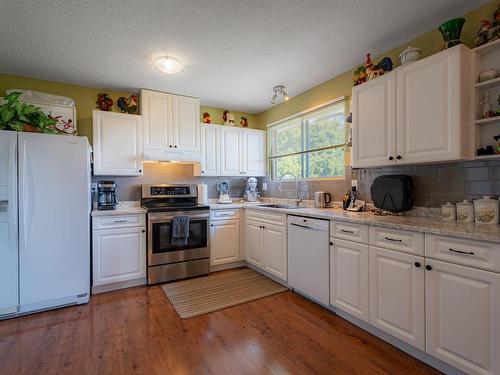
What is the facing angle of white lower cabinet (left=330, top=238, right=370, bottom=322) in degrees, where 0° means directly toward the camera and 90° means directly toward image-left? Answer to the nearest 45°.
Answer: approximately 45°

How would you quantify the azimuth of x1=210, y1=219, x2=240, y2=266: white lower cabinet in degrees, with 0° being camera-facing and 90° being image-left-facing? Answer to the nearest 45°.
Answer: approximately 315°

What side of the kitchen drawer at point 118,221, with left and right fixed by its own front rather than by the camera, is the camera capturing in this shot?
front

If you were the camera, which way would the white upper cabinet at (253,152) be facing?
facing the viewer

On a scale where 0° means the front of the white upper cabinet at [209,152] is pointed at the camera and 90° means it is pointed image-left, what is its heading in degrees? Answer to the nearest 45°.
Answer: approximately 0°

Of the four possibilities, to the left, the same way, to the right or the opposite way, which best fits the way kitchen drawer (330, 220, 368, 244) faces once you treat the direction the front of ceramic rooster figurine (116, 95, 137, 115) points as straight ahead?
the opposite way

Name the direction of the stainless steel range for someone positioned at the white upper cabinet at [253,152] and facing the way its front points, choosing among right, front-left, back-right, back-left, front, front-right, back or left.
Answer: front-right

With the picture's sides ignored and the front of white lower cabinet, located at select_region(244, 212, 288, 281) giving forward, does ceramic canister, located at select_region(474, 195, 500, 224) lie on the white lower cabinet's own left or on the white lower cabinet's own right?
on the white lower cabinet's own left

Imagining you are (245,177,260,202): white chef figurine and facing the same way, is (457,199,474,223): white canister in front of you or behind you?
in front

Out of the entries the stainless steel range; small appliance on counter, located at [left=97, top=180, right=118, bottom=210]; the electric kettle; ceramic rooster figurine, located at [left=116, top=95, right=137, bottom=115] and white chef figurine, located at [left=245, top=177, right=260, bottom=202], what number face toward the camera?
3

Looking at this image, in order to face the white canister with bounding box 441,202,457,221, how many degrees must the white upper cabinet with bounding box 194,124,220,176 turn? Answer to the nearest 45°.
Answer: approximately 45° to its left

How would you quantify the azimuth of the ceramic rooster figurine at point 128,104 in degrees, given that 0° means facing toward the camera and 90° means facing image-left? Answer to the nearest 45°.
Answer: approximately 270°

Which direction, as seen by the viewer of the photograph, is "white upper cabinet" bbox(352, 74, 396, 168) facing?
facing the viewer and to the left of the viewer
